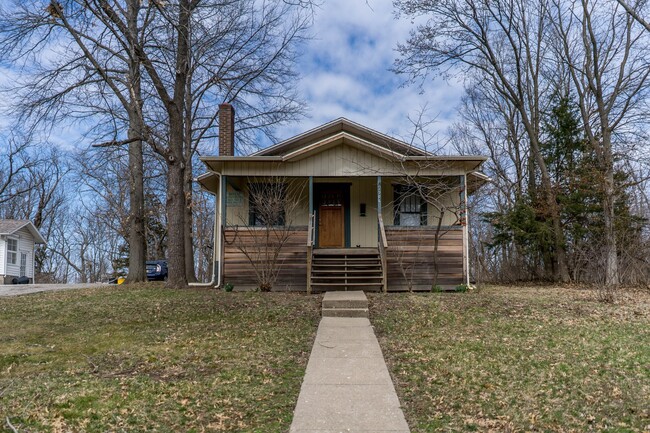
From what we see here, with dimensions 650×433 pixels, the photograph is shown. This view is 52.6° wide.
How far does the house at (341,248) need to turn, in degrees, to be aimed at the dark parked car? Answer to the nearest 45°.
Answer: approximately 135° to its right

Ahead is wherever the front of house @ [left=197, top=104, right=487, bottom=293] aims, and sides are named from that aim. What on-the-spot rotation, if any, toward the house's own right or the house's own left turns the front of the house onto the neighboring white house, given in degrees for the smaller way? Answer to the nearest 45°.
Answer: approximately 135° to the house's own right

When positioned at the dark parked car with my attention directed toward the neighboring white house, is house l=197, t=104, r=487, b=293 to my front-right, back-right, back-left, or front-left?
back-left

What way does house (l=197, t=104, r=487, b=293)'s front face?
toward the camera
